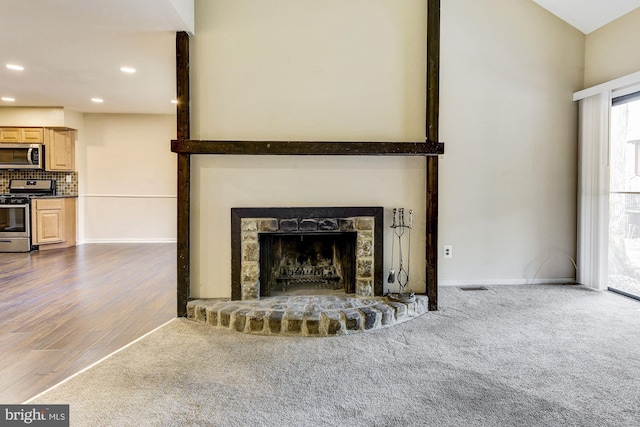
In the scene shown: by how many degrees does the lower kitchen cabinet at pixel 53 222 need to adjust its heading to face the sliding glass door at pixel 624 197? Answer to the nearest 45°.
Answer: approximately 90° to its left

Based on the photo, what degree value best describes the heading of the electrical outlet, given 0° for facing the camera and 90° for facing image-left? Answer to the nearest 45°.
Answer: approximately 0°

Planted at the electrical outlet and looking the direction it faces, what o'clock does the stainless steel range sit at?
The stainless steel range is roughly at 3 o'clock from the electrical outlet.

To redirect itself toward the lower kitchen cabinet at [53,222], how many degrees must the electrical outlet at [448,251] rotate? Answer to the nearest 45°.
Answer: approximately 90° to its right

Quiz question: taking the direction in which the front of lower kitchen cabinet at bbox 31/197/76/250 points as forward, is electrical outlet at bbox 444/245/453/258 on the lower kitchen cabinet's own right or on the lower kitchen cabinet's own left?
on the lower kitchen cabinet's own left

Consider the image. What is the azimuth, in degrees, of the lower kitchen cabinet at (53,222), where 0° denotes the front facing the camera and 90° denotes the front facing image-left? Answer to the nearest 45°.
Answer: approximately 45°

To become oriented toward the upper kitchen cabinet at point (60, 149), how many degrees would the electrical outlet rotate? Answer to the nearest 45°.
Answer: approximately 90° to its right

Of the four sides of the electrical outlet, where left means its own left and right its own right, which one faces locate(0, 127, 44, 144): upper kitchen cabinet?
right
